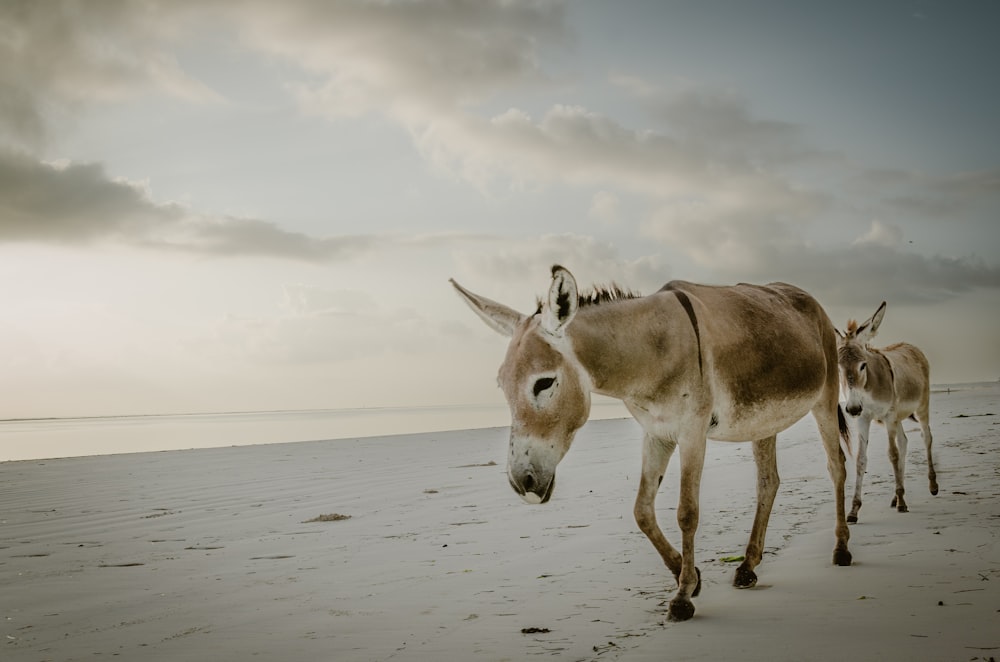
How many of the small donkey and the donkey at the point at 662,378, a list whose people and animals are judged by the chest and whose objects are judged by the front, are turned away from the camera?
0

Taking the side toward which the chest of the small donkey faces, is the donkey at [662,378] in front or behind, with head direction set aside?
in front

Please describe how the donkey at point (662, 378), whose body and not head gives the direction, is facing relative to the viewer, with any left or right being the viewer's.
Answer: facing the viewer and to the left of the viewer

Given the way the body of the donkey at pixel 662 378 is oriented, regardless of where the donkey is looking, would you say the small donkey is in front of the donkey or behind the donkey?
behind

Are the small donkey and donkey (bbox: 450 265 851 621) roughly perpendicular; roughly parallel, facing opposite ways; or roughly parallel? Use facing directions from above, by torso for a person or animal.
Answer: roughly parallel
